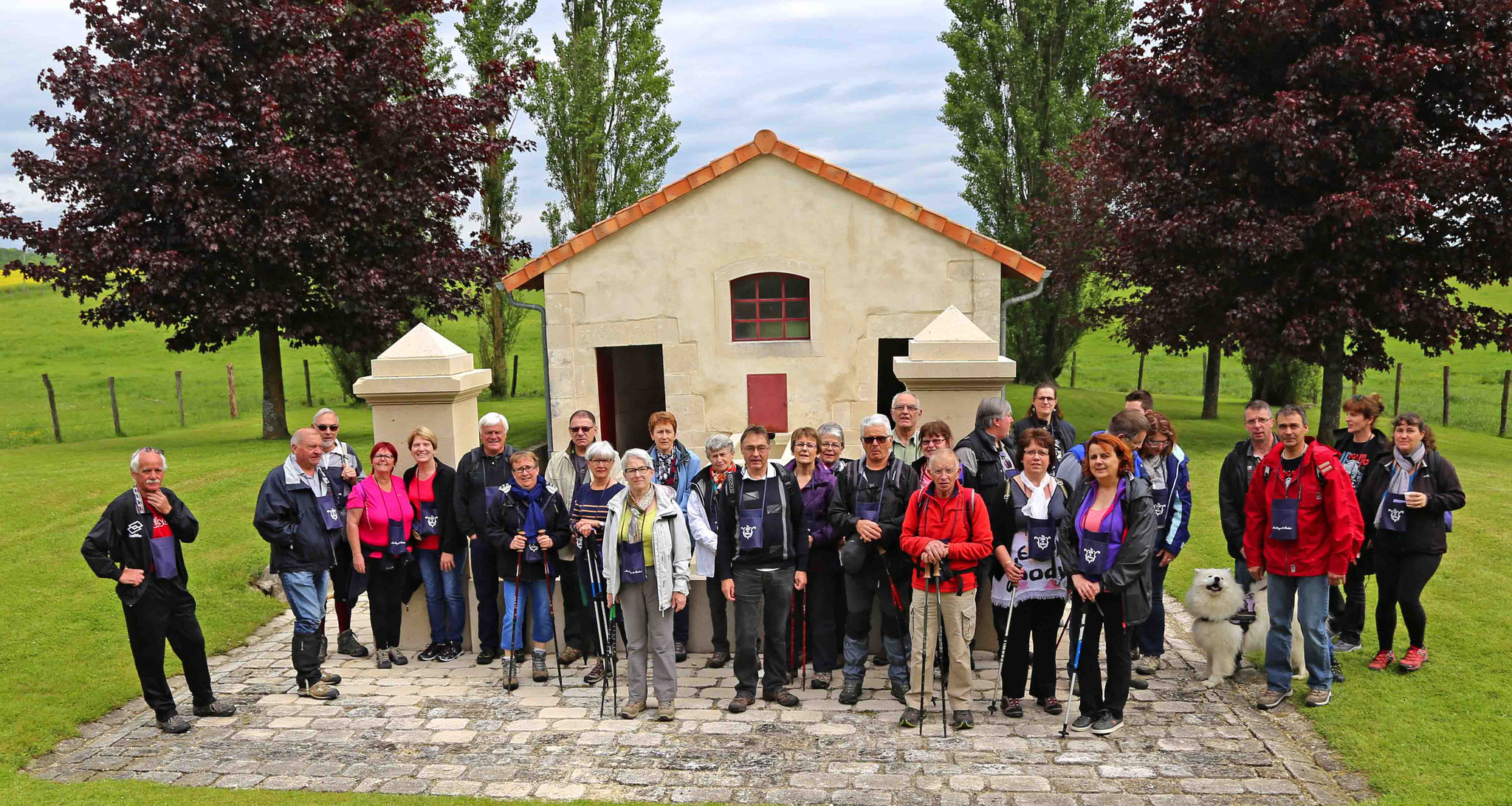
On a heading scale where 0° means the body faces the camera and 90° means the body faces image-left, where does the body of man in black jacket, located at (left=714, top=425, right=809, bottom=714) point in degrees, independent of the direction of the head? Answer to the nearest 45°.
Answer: approximately 0°

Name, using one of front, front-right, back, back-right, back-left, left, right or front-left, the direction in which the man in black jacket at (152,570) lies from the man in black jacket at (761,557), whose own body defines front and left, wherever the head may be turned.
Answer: right

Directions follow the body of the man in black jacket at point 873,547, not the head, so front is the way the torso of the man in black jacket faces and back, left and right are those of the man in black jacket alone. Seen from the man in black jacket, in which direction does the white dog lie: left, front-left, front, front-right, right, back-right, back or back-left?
left

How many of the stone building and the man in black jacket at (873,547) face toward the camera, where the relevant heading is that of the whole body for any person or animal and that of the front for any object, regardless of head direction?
2

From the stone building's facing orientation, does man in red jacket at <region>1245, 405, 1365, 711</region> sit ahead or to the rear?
ahead

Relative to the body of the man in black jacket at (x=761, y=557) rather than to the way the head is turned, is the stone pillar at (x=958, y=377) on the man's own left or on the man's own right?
on the man's own left

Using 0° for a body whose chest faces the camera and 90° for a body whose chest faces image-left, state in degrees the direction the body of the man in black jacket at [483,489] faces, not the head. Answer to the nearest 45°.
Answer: approximately 0°

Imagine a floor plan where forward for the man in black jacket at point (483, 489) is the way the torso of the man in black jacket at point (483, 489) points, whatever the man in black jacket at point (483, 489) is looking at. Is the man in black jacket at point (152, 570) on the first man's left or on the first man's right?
on the first man's right

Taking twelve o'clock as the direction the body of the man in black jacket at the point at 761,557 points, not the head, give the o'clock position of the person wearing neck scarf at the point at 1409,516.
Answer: The person wearing neck scarf is roughly at 9 o'clock from the man in black jacket.

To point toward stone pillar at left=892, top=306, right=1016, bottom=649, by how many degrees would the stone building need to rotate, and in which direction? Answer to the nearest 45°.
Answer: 0° — it already faces it
